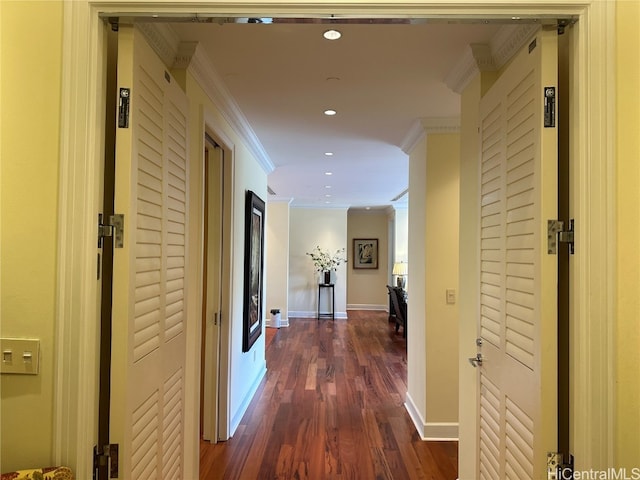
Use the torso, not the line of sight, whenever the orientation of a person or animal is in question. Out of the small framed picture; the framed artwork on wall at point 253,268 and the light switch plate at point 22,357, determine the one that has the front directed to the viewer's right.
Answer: the framed artwork on wall

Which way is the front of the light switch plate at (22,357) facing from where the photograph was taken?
facing the viewer

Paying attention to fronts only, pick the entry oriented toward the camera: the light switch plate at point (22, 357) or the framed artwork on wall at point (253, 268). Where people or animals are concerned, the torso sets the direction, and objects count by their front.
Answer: the light switch plate

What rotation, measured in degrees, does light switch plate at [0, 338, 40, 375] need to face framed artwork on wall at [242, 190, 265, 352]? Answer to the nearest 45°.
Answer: approximately 135° to its left

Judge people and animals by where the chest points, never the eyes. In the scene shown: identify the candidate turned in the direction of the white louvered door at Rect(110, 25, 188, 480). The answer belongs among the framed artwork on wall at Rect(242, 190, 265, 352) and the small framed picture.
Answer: the small framed picture

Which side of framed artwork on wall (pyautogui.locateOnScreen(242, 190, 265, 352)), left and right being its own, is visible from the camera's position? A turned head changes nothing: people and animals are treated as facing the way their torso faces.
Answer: right

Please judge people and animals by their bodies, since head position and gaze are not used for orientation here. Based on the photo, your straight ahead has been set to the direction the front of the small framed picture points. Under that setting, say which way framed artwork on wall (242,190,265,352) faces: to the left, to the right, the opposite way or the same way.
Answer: to the left

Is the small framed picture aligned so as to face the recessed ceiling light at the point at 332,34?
yes

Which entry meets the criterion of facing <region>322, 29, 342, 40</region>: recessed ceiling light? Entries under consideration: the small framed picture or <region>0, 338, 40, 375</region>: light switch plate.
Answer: the small framed picture

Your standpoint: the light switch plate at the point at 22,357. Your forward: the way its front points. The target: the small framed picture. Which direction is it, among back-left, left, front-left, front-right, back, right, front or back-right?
back-left

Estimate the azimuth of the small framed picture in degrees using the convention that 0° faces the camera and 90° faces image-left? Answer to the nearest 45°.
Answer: approximately 0°

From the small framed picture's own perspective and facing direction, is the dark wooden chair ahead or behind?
ahead

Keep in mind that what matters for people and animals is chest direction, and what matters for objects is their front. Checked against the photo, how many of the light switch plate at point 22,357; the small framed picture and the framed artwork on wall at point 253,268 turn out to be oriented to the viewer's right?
1

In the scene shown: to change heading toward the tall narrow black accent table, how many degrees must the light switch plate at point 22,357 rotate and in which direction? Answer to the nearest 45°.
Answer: approximately 135° to its left
